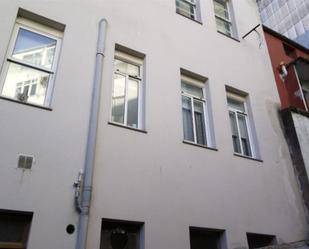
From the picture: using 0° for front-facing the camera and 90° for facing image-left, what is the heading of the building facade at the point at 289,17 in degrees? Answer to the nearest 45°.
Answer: approximately 45°

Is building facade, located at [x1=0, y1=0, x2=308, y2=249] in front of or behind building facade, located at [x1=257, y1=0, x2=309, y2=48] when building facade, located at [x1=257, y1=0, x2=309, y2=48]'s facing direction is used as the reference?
in front

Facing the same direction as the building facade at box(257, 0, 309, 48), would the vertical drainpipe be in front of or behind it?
in front
